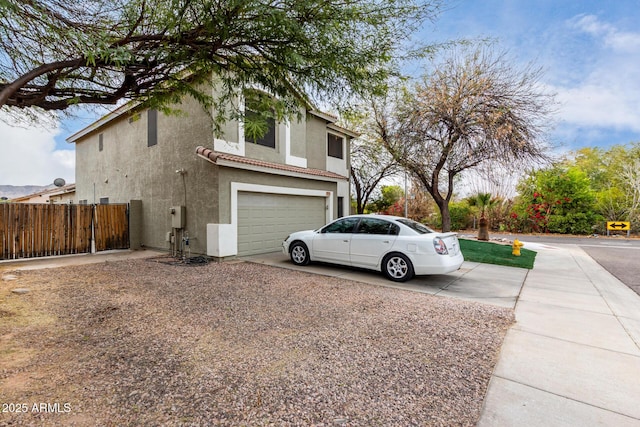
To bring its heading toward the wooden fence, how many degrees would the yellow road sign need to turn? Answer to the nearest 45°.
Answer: approximately 45° to its right

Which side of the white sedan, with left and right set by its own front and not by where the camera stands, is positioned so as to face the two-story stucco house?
front

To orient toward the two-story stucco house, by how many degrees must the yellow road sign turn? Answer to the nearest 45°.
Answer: approximately 45° to its right

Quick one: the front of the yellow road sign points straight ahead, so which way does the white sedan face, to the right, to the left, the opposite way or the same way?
to the right

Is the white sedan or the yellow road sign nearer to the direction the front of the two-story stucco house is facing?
the white sedan

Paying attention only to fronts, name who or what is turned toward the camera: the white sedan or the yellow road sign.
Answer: the yellow road sign

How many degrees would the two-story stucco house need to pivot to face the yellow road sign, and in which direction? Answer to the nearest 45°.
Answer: approximately 45° to its left

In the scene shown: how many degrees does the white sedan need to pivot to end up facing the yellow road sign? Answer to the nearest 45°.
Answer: approximately 90° to its right

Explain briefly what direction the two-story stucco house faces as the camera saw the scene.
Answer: facing the viewer and to the right of the viewer

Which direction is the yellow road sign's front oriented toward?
toward the camera

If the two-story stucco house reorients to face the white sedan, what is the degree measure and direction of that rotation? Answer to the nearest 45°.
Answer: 0° — it already faces it

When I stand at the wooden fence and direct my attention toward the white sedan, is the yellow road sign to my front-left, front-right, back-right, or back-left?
front-left

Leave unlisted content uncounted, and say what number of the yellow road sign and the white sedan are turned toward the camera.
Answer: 1
